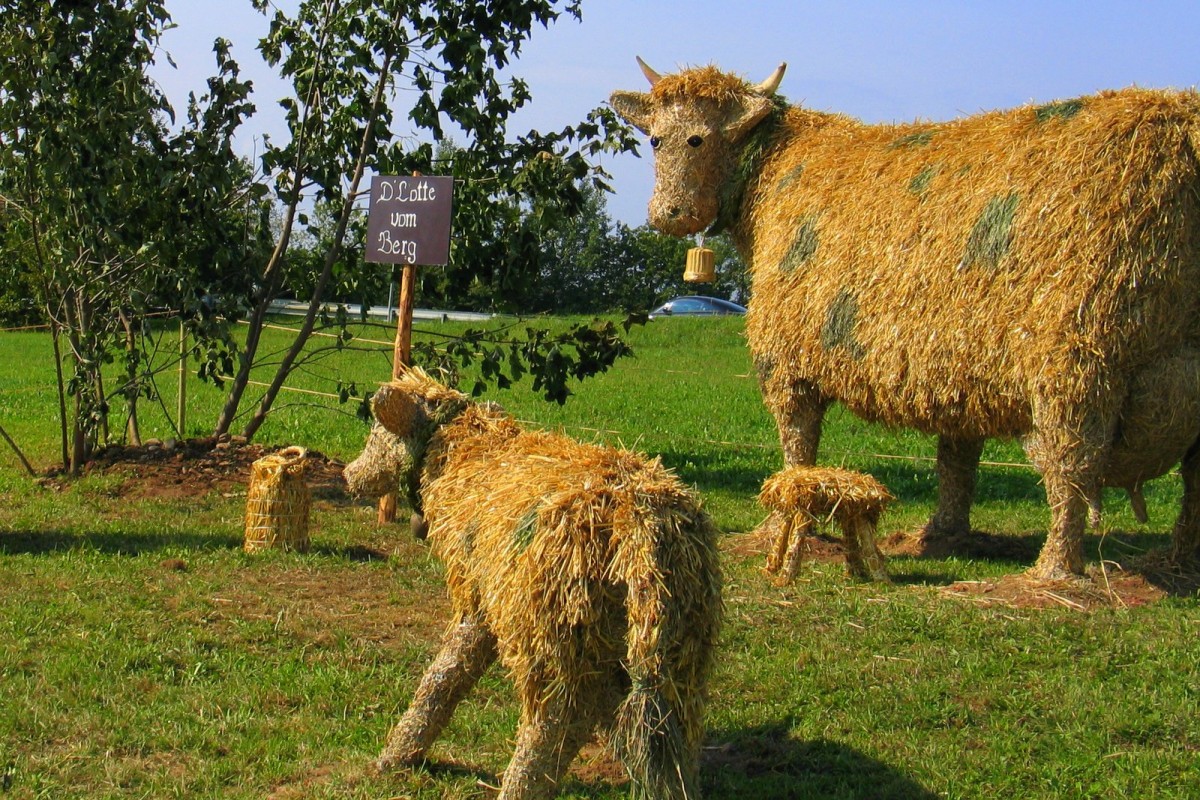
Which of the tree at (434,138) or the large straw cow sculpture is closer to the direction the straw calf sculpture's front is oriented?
the tree

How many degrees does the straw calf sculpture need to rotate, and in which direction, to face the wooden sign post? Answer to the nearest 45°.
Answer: approximately 45° to its right

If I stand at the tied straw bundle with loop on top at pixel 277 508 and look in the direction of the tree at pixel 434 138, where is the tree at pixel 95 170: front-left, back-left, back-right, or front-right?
front-left

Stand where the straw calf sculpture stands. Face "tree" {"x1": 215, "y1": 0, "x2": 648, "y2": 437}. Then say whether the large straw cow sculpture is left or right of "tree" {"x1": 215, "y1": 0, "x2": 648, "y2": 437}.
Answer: right

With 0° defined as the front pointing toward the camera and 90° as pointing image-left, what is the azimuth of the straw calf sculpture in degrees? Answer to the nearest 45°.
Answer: approximately 135°

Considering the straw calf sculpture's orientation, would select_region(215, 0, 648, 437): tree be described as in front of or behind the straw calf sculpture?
in front

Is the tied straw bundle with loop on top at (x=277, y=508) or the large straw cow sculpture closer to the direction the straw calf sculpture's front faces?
the tied straw bundle with loop on top
